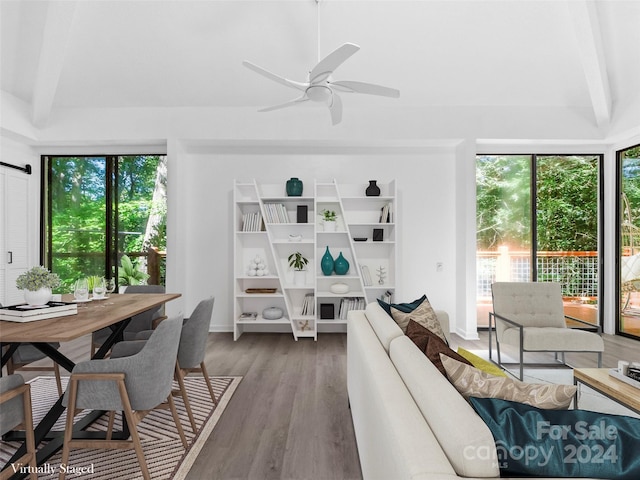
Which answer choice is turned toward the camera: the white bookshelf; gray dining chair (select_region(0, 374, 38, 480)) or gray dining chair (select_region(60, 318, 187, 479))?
the white bookshelf

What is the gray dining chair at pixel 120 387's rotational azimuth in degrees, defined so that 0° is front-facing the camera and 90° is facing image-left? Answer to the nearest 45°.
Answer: approximately 135°

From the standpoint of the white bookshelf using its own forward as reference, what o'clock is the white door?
The white door is roughly at 3 o'clock from the white bookshelf.

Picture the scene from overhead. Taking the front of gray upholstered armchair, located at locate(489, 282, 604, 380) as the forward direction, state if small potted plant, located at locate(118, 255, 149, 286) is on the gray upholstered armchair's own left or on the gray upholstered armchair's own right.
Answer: on the gray upholstered armchair's own right

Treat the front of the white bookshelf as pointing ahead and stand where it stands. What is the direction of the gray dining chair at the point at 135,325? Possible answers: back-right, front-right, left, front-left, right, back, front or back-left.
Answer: front-right

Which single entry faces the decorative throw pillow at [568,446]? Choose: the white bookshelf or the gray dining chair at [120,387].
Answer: the white bookshelf

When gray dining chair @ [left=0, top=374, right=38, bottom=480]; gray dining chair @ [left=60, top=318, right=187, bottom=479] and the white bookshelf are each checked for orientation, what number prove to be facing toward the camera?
1

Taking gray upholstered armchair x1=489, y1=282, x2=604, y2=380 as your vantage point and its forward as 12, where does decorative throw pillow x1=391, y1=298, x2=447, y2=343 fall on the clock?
The decorative throw pillow is roughly at 2 o'clock from the gray upholstered armchair.

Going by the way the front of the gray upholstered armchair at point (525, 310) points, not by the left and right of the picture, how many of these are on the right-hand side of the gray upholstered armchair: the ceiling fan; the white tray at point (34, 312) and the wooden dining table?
3
